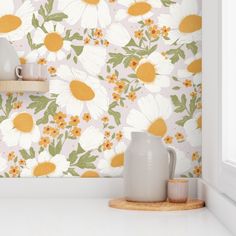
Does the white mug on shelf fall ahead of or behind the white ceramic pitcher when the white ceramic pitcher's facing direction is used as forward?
ahead

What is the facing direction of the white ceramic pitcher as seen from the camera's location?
facing to the left of the viewer
